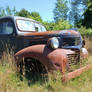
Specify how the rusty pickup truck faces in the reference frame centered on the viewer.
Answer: facing the viewer and to the right of the viewer

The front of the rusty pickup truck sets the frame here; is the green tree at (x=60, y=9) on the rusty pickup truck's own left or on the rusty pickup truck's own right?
on the rusty pickup truck's own left
